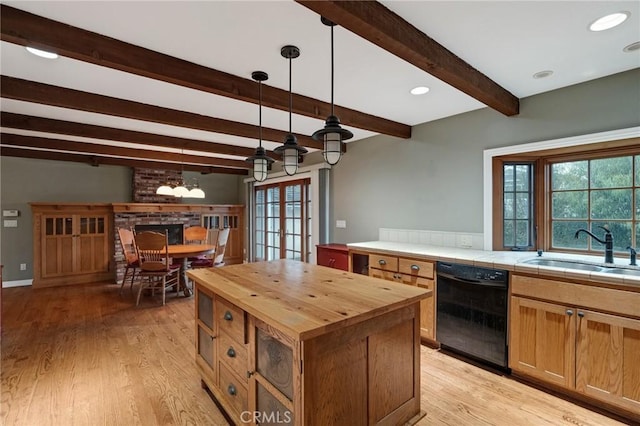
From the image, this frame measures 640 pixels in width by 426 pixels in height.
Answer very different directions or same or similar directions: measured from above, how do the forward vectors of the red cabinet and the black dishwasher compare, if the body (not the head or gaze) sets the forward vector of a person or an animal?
same or similar directions

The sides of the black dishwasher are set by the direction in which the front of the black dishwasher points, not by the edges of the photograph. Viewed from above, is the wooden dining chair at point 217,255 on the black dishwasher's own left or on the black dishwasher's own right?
on the black dishwasher's own right

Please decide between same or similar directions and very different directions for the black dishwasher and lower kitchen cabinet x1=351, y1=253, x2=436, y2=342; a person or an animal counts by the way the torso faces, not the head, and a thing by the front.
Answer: same or similar directions

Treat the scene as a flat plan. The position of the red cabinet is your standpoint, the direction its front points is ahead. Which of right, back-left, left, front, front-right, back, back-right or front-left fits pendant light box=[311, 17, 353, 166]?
front-left

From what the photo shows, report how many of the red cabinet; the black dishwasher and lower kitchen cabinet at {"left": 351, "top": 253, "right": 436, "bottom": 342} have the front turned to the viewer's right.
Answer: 0

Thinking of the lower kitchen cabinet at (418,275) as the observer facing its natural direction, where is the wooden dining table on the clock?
The wooden dining table is roughly at 2 o'clock from the lower kitchen cabinet.

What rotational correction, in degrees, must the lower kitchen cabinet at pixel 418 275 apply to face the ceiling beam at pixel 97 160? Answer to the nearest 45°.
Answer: approximately 45° to its right

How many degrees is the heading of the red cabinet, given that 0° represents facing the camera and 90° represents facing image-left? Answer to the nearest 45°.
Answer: approximately 45°

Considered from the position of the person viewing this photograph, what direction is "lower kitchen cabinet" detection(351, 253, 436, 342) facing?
facing the viewer and to the left of the viewer

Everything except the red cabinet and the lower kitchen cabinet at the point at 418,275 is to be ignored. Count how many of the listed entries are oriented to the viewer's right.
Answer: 0

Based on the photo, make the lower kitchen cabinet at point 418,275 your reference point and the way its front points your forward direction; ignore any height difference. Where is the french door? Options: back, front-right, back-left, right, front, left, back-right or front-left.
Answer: right

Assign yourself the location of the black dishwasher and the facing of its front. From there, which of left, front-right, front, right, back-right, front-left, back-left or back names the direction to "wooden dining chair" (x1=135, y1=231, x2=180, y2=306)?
front-right

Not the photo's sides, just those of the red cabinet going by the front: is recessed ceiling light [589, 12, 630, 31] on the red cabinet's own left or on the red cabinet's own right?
on the red cabinet's own left

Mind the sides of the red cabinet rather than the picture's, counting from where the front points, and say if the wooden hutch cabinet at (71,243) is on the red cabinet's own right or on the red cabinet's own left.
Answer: on the red cabinet's own right

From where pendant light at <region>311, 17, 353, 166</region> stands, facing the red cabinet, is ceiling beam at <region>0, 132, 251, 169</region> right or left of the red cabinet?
left
